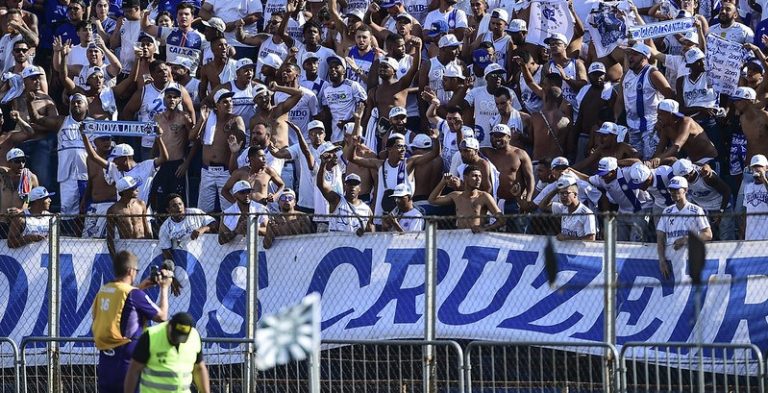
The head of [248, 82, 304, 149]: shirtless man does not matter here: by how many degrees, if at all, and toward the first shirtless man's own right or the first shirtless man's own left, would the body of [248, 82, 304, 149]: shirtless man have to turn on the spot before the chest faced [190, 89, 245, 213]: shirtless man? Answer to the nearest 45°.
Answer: approximately 45° to the first shirtless man's own right

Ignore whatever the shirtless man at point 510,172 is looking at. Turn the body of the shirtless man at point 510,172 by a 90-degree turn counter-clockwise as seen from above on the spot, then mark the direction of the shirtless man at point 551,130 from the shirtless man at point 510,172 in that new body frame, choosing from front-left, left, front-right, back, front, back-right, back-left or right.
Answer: left

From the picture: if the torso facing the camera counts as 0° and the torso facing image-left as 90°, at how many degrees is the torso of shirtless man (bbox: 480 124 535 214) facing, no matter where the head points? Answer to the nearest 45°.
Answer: approximately 45°

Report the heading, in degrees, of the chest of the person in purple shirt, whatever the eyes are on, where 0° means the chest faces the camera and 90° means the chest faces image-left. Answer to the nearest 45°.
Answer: approximately 225°

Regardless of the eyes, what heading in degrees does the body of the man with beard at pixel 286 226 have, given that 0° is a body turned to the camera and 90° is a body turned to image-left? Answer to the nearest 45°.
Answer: approximately 0°

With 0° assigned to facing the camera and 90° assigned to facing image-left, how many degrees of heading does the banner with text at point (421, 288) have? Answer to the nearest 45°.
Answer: approximately 0°

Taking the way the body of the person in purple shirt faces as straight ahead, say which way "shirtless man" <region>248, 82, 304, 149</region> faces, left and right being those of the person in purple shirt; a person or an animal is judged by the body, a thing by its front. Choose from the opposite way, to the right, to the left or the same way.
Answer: the opposite way

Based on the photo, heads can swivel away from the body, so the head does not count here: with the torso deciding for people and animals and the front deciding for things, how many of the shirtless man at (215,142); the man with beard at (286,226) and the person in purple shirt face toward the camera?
2
